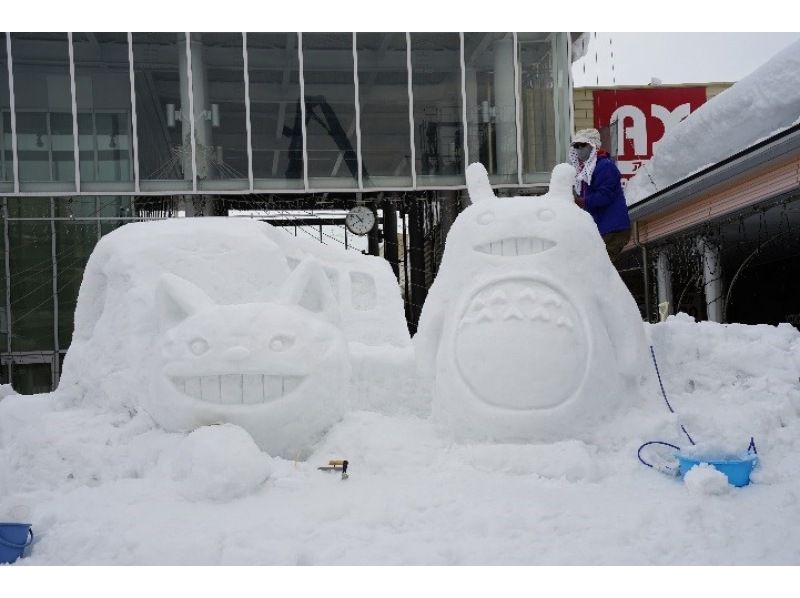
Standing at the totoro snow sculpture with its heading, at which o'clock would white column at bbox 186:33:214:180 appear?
The white column is roughly at 5 o'clock from the totoro snow sculpture.

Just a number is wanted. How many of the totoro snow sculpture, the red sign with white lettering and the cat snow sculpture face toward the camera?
3

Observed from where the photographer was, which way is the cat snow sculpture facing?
facing the viewer

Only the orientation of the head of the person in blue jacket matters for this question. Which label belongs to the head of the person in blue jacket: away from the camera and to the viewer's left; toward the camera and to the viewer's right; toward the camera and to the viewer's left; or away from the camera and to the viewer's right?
toward the camera and to the viewer's left

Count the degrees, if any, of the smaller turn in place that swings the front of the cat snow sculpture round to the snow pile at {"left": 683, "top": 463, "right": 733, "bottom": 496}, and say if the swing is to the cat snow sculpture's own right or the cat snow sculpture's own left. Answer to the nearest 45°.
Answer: approximately 45° to the cat snow sculpture's own left

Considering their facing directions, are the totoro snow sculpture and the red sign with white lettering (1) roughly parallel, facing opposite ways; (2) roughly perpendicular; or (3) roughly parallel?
roughly parallel

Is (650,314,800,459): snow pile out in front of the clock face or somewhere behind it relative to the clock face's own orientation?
in front

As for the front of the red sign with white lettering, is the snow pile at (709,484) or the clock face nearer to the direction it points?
the snow pile

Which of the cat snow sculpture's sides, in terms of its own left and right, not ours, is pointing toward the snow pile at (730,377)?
left

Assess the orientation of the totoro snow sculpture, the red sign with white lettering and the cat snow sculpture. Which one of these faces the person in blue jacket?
the red sign with white lettering

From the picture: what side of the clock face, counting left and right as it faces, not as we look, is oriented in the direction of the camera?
front

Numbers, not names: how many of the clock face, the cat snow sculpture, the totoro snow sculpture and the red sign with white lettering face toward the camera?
4
